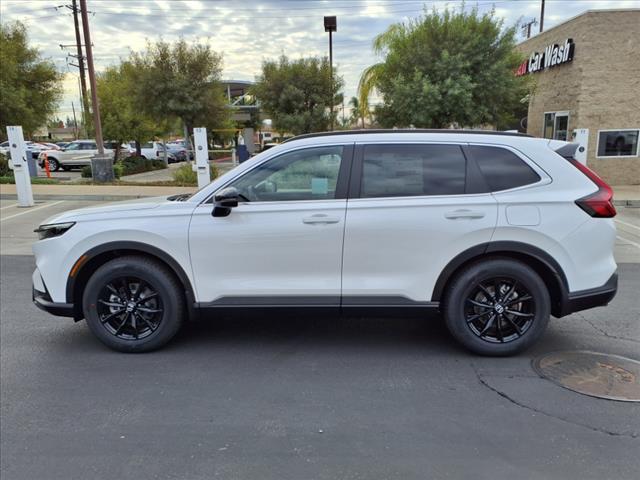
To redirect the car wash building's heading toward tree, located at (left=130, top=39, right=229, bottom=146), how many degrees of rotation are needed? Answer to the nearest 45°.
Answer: approximately 45° to its right

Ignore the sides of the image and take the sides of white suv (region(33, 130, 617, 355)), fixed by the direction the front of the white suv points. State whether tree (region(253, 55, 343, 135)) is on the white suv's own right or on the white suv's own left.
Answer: on the white suv's own right

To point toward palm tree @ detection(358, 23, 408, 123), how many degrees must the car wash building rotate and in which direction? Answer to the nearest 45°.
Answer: approximately 45° to its right

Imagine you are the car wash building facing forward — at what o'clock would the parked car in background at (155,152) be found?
The parked car in background is roughly at 2 o'clock from the car wash building.

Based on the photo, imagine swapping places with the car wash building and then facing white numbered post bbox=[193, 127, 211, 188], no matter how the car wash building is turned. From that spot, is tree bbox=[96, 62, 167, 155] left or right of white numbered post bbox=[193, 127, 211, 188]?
right

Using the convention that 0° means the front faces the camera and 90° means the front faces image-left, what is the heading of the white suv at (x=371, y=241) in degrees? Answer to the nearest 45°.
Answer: approximately 90°

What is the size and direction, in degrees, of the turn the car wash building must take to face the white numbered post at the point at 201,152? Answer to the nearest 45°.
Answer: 0° — it already faces it

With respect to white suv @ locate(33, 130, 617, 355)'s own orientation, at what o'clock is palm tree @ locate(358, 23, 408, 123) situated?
The palm tree is roughly at 3 o'clock from the white suv.

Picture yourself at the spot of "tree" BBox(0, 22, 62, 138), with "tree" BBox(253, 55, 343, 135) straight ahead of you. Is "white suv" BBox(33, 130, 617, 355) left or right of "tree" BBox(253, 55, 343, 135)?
right

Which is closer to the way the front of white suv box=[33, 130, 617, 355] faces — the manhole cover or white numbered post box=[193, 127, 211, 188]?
the white numbered post
